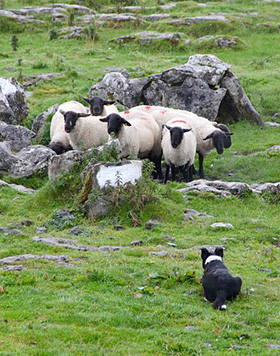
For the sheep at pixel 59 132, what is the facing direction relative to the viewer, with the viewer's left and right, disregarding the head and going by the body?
facing the viewer and to the left of the viewer

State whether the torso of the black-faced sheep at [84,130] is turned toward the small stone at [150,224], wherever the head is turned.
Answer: no

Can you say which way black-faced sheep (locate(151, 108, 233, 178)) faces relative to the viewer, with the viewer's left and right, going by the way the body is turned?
facing the viewer and to the right of the viewer

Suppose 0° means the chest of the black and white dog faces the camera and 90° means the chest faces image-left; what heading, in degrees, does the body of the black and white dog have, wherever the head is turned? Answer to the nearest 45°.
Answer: approximately 180°

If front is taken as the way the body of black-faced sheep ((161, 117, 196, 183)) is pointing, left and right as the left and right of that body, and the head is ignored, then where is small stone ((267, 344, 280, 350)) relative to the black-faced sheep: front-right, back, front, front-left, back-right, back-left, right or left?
front

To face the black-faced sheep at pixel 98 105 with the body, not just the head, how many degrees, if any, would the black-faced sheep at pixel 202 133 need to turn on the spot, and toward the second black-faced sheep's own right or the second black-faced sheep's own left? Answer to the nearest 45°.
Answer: approximately 135° to the second black-faced sheep's own right

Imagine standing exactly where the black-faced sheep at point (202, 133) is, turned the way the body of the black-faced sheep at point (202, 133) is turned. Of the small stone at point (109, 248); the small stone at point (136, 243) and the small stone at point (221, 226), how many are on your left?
0

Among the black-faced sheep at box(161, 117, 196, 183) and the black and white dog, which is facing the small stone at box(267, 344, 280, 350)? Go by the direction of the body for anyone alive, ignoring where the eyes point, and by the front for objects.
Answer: the black-faced sheep

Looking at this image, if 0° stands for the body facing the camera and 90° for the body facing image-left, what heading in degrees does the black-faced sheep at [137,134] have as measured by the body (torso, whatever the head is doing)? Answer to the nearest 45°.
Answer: approximately 45°

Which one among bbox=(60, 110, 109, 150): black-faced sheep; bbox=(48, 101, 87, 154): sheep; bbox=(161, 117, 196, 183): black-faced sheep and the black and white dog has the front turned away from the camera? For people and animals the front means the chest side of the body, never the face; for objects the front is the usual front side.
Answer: the black and white dog

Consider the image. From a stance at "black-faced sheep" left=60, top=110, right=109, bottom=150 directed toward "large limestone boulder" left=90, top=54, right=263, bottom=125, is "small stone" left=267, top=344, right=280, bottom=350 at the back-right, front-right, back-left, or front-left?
back-right

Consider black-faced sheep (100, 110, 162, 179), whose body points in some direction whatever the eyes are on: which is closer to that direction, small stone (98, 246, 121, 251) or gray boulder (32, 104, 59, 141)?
the small stone

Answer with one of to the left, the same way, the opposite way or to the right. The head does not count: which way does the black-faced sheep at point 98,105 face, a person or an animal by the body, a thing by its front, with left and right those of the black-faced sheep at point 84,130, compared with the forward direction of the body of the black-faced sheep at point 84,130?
the same way

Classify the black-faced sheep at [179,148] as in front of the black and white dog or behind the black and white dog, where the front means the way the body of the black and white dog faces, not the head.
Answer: in front

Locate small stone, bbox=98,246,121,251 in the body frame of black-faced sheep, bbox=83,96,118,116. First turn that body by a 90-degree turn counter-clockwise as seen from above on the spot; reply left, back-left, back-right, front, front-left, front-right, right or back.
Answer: front-right

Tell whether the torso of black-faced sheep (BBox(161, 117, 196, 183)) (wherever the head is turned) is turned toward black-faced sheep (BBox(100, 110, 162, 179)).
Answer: no

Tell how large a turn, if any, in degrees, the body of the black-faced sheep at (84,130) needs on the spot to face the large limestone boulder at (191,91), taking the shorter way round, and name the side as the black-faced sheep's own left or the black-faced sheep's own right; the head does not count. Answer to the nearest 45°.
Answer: approximately 180°

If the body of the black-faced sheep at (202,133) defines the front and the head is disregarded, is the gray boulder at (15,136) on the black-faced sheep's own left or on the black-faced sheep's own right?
on the black-faced sheep's own right

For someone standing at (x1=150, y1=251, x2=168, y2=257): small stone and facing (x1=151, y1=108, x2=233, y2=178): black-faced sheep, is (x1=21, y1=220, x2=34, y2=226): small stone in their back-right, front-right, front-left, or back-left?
front-left

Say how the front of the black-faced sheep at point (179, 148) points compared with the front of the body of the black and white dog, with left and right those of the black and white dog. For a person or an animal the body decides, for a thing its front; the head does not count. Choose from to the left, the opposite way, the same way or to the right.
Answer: the opposite way
